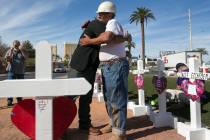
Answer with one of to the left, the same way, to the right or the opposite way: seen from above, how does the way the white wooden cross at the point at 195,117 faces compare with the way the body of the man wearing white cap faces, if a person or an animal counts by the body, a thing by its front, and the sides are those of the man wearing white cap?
to the left

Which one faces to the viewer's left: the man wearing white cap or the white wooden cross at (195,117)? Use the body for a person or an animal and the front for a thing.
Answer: the man wearing white cap

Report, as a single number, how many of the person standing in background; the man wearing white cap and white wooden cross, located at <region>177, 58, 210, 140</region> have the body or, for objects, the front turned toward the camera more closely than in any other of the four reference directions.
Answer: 2

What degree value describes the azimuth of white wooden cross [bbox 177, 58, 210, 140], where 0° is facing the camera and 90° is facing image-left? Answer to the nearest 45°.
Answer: approximately 0°

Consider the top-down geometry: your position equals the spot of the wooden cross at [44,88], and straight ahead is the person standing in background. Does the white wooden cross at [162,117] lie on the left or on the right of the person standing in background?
right

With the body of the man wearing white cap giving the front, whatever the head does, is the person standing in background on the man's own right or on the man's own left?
on the man's own right

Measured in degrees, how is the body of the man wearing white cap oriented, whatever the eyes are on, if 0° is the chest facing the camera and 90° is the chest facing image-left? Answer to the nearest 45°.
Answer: approximately 90°

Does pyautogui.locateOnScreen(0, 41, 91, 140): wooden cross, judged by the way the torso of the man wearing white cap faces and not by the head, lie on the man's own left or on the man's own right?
on the man's own left

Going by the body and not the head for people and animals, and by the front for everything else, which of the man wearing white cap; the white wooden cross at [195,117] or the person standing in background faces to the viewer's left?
the man wearing white cap

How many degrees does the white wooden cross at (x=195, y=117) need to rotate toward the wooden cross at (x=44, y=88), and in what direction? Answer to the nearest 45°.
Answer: approximately 45° to its right

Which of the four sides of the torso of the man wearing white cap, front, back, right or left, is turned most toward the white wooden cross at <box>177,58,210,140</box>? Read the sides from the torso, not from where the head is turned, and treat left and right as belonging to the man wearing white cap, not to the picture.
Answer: back
